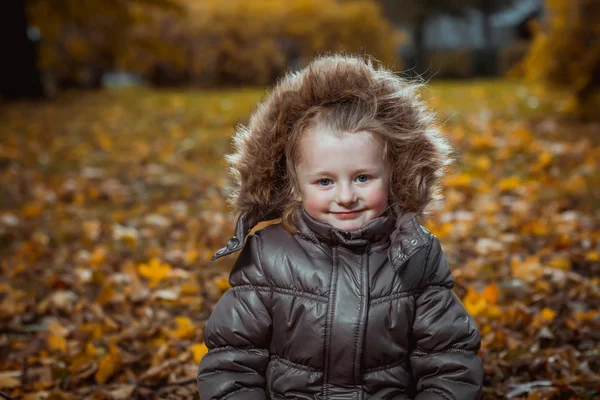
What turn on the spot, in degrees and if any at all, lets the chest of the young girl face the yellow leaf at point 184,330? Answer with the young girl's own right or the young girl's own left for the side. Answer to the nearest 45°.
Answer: approximately 135° to the young girl's own right

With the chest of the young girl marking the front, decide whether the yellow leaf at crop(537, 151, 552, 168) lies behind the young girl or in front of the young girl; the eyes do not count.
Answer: behind

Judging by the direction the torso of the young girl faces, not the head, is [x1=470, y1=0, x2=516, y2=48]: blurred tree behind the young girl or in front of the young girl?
behind

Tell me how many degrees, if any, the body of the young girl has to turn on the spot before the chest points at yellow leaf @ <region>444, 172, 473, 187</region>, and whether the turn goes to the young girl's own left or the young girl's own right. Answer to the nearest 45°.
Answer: approximately 180°

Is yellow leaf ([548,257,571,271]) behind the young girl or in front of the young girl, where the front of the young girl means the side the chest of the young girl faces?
behind

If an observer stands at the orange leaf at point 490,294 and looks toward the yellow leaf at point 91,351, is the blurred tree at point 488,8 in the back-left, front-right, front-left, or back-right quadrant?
back-right

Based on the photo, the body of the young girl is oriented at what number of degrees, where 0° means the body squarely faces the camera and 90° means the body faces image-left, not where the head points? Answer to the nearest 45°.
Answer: approximately 0°

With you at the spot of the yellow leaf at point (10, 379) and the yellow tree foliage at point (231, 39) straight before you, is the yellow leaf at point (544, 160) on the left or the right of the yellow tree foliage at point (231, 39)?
right

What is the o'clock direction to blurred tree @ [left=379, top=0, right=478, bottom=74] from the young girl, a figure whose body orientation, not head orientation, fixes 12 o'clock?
The blurred tree is roughly at 6 o'clock from the young girl.
